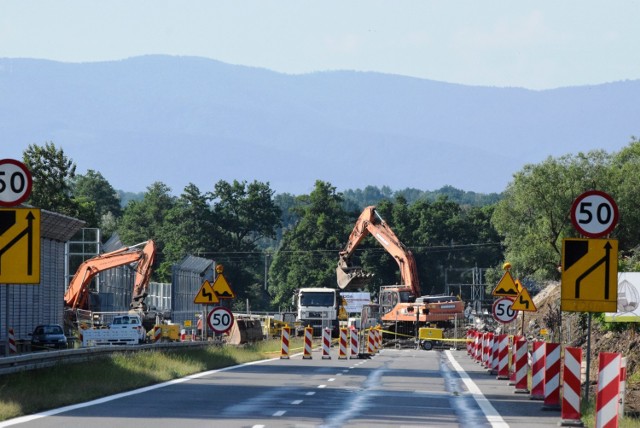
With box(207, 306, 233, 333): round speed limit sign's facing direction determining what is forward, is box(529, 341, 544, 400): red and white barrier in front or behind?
in front

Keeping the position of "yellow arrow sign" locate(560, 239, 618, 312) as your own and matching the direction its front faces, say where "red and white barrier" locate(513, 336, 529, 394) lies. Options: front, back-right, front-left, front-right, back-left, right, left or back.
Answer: back

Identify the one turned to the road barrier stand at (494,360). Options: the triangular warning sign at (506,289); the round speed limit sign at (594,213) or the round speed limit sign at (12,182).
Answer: the triangular warning sign

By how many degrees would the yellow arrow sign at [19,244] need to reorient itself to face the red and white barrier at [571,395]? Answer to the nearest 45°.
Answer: approximately 90° to its left

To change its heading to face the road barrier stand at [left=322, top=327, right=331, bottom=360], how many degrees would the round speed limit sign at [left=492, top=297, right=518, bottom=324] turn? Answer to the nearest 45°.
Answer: approximately 135° to its right

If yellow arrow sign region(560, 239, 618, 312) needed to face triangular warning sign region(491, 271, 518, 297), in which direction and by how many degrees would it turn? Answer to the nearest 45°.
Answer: approximately 180°

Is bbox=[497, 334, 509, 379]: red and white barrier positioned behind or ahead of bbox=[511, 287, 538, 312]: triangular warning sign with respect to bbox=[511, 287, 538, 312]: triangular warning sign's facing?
ahead

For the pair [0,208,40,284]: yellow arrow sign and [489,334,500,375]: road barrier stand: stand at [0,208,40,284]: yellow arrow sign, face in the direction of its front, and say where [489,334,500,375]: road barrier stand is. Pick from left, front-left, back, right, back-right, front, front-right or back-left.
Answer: back-left
